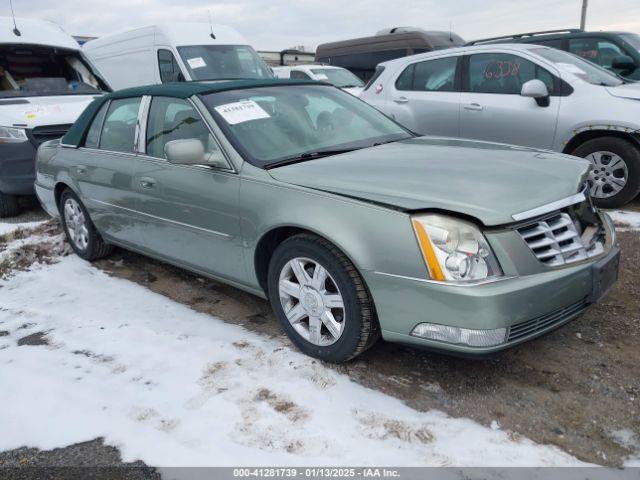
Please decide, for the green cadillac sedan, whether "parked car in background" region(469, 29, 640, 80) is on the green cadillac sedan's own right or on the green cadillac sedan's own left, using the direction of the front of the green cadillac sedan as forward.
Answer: on the green cadillac sedan's own left

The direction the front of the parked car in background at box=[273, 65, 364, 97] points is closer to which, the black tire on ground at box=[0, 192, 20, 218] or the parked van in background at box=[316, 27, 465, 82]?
the black tire on ground

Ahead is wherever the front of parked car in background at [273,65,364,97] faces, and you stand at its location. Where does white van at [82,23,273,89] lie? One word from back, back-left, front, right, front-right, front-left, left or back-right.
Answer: right

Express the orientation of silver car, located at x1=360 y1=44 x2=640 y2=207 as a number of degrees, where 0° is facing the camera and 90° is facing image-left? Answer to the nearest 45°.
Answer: approximately 315°

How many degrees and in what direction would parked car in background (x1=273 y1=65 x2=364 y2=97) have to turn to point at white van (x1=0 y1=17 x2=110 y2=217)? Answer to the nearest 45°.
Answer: approximately 90° to its right

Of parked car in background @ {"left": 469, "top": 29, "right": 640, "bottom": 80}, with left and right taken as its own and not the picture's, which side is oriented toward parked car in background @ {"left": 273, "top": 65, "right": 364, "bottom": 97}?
back

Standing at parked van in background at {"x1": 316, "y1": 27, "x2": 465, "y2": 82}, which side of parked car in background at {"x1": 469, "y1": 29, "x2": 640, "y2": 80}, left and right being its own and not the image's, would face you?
back

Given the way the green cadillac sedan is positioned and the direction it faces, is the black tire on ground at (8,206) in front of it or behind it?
behind

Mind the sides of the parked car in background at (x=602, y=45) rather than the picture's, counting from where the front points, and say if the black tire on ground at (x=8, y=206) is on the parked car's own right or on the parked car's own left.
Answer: on the parked car's own right

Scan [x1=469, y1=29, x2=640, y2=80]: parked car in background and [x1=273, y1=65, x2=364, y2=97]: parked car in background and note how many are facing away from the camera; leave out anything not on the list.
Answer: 0
